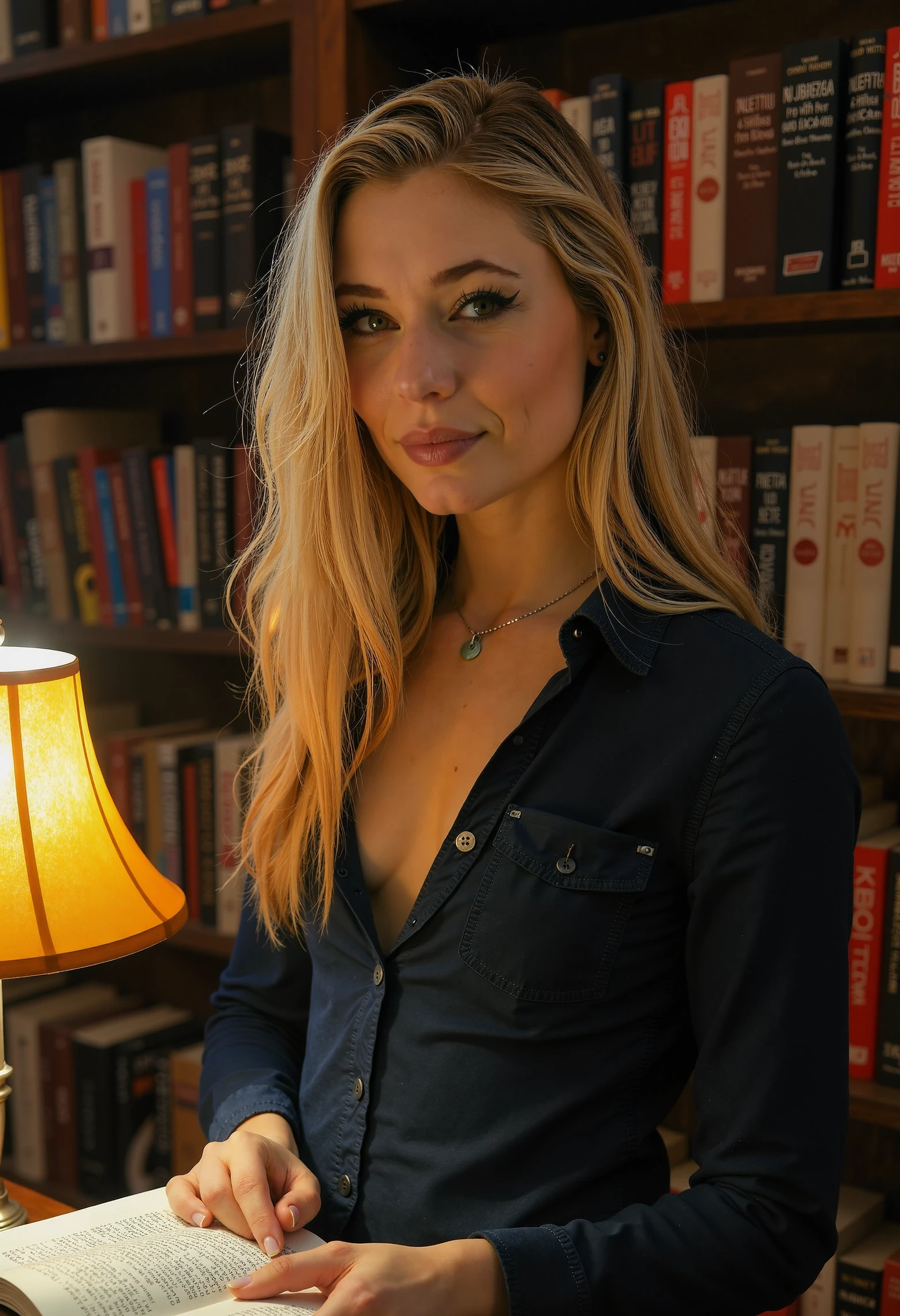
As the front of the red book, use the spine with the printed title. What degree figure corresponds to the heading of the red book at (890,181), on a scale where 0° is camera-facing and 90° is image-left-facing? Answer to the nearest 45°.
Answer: approximately 0°

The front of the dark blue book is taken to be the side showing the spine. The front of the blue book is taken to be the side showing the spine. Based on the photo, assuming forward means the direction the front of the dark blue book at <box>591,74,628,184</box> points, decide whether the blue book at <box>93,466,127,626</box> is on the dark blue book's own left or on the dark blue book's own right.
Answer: on the dark blue book's own right
